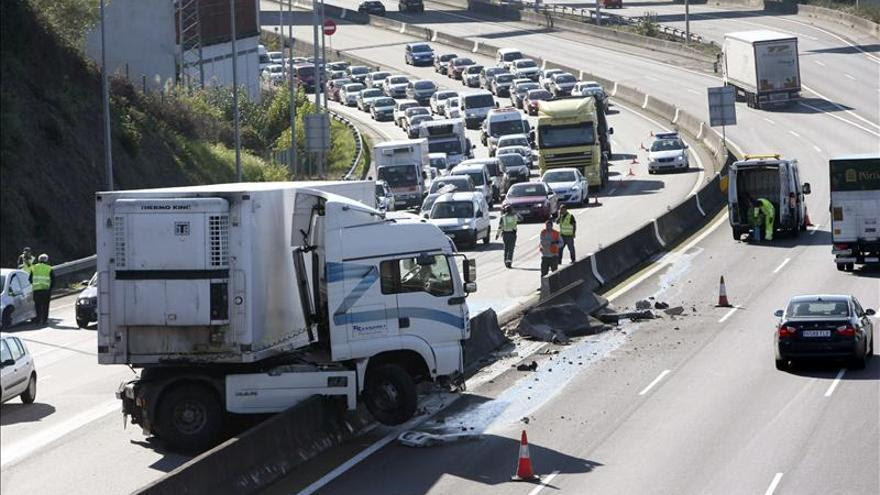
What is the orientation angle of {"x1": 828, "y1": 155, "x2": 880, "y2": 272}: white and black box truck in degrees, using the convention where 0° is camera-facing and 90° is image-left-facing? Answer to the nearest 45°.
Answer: approximately 180°

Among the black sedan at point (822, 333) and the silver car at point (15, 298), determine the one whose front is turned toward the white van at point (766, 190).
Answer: the black sedan

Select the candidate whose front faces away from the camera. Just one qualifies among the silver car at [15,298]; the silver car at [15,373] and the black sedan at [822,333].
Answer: the black sedan

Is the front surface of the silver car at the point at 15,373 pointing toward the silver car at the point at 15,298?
no

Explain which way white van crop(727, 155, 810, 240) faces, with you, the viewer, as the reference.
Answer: facing away from the viewer

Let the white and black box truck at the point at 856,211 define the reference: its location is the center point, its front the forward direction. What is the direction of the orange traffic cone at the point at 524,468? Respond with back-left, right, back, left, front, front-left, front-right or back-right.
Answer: back

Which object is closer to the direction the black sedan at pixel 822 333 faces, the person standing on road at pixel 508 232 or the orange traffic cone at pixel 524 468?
the person standing on road

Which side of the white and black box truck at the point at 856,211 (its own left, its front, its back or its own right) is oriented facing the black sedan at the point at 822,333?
back

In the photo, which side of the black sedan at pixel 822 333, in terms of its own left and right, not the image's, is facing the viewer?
back

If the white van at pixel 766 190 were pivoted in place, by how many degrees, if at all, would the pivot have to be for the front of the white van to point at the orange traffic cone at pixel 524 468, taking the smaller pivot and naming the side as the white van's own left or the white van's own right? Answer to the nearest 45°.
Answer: approximately 180°
